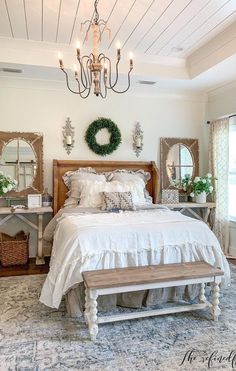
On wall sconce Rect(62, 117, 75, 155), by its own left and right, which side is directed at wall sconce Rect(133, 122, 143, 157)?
left

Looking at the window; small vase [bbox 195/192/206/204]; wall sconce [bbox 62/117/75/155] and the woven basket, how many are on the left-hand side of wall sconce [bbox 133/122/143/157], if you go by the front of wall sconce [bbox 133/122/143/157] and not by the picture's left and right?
2

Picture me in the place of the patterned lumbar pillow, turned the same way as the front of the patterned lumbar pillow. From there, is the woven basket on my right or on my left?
on my right

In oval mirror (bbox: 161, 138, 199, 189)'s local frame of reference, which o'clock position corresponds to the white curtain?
The white curtain is roughly at 10 o'clock from the oval mirror.

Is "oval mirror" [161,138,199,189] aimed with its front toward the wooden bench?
yes

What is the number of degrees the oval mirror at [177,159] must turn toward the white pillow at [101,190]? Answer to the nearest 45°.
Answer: approximately 45° to its right

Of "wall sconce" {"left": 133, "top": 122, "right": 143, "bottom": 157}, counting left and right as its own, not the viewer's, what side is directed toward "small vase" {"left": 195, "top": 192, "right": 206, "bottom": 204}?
left
